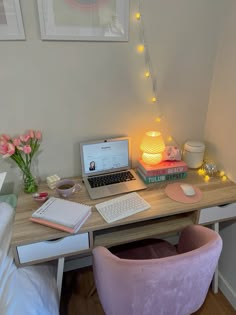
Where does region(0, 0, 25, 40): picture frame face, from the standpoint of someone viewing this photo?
facing the viewer

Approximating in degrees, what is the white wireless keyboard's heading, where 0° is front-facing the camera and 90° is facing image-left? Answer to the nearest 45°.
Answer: approximately 315°

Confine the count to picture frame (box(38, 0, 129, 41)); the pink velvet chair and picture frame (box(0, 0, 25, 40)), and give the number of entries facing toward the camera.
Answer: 2

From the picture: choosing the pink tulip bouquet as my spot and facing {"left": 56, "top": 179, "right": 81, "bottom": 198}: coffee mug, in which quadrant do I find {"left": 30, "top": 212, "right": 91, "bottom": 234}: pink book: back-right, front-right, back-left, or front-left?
front-right

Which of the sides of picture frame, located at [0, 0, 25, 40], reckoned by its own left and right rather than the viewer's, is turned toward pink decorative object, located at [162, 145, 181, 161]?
left

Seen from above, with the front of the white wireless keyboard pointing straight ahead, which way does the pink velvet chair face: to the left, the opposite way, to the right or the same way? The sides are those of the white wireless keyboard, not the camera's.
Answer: the opposite way

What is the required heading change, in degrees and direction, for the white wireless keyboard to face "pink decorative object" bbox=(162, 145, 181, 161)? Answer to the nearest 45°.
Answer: approximately 90° to its left

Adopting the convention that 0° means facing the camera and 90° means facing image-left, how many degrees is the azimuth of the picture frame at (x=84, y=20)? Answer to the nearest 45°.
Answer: approximately 0°

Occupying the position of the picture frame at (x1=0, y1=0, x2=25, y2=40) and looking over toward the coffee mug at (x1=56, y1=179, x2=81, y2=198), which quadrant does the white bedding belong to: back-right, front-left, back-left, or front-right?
front-right

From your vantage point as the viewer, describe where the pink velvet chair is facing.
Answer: facing away from the viewer and to the left of the viewer

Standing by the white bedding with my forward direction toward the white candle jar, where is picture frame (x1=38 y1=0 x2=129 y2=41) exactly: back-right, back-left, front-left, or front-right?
front-left

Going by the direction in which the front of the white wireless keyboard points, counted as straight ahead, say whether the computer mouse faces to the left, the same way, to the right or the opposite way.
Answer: the opposite way

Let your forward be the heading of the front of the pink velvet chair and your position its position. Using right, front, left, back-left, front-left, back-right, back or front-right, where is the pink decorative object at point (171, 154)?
front-right

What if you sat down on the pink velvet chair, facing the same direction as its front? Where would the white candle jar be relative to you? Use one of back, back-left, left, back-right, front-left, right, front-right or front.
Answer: front-right

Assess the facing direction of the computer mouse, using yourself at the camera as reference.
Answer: facing away from the viewer and to the left of the viewer
